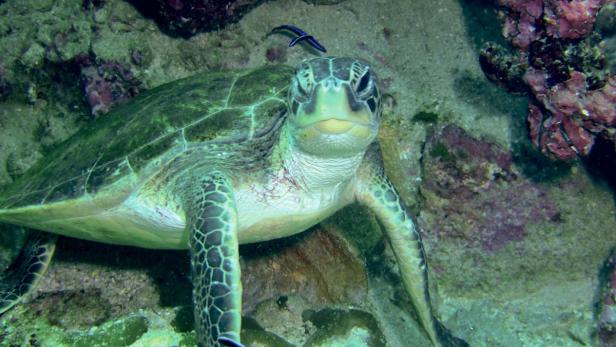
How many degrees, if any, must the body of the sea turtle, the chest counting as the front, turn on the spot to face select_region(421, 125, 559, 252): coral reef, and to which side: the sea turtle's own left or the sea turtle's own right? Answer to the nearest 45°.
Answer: approximately 45° to the sea turtle's own left

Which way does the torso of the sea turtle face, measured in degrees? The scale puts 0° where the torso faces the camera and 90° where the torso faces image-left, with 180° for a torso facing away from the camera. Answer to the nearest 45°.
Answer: approximately 315°
